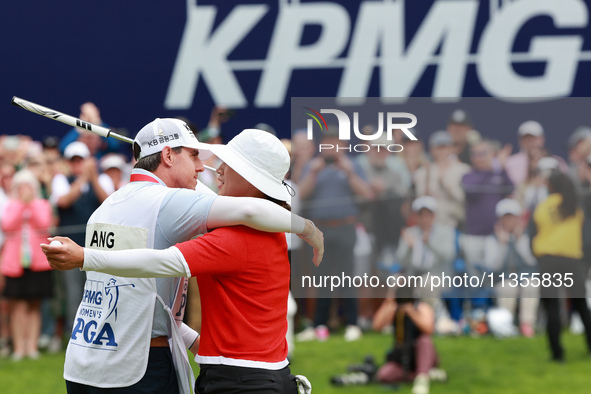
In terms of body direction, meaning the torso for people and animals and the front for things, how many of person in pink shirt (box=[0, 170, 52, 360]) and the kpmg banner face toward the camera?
2

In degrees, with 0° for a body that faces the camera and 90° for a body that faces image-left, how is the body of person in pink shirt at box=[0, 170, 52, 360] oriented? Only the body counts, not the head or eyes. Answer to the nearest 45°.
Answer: approximately 0°

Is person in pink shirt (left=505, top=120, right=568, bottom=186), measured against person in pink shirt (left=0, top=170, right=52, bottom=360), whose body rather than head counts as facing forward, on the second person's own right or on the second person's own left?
on the second person's own left

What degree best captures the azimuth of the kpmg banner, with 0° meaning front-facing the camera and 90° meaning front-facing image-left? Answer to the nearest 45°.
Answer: approximately 0°

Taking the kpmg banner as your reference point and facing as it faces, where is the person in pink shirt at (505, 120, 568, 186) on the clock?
The person in pink shirt is roughly at 11 o'clock from the kpmg banner.

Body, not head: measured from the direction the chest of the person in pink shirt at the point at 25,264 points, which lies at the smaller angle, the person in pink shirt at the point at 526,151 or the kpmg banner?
the person in pink shirt
